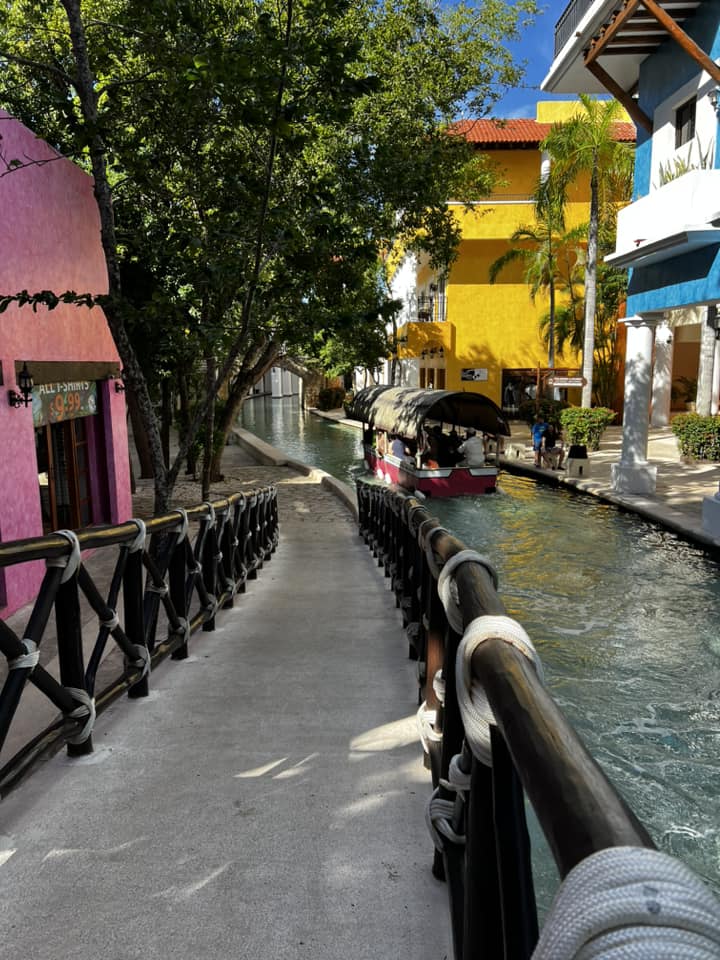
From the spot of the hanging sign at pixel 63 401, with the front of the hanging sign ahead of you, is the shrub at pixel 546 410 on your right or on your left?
on your left

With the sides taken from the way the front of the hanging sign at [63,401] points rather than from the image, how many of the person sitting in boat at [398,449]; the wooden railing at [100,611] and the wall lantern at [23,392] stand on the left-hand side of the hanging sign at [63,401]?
1

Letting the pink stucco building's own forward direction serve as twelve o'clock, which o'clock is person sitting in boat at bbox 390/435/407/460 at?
The person sitting in boat is roughly at 9 o'clock from the pink stucco building.

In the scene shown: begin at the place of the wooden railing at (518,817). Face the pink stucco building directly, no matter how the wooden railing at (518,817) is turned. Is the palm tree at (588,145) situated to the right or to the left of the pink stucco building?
right

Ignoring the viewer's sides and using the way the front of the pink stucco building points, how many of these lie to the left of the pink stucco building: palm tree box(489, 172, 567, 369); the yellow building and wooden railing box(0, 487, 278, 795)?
2

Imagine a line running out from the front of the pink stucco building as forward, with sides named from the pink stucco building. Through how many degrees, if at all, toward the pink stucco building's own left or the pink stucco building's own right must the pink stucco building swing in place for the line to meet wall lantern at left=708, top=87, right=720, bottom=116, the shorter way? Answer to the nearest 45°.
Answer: approximately 45° to the pink stucco building's own left

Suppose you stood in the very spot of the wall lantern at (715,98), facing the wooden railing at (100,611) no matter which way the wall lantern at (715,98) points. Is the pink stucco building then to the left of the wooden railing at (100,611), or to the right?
right

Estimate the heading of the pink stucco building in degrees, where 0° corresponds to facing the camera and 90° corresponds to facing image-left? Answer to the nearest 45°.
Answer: approximately 315°

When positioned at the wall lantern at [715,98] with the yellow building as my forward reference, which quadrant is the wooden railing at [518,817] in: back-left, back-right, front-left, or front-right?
back-left

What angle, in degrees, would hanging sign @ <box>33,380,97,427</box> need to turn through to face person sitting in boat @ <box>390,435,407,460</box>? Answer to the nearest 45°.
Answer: approximately 90° to its left

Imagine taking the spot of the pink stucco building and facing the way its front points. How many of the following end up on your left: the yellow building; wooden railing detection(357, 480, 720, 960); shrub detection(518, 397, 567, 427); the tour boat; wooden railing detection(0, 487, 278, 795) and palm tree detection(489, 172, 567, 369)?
4

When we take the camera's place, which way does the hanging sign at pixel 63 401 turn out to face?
facing the viewer and to the right of the viewer
